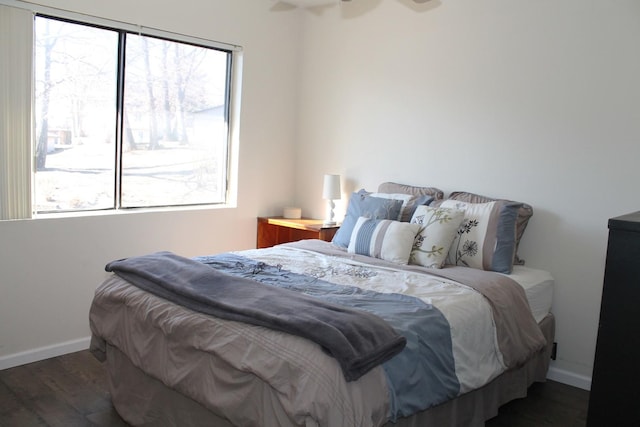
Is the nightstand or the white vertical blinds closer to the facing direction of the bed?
the white vertical blinds

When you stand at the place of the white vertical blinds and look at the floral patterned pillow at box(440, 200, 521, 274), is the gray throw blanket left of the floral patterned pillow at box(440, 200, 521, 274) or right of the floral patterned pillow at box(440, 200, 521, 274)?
right

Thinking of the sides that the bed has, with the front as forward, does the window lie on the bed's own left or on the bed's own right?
on the bed's own right

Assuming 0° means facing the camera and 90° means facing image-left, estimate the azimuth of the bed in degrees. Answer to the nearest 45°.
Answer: approximately 45°

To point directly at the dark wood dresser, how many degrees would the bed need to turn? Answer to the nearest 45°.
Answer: approximately 90° to its left
